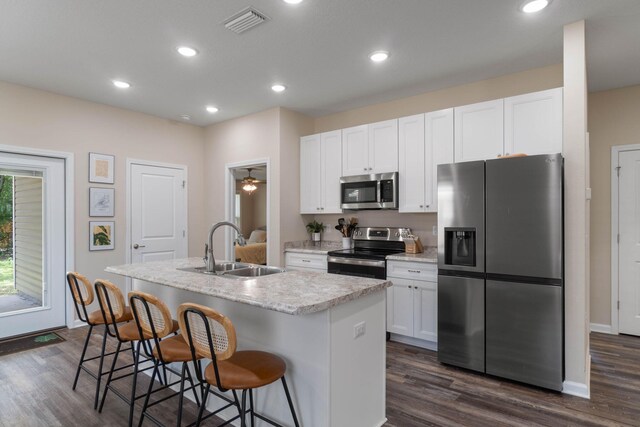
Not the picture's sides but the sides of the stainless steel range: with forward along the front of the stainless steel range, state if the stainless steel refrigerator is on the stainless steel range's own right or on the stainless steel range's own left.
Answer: on the stainless steel range's own left

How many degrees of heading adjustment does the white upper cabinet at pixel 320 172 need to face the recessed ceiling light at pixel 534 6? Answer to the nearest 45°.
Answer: approximately 90° to its left

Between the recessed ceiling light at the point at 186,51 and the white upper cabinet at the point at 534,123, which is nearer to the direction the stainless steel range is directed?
the recessed ceiling light

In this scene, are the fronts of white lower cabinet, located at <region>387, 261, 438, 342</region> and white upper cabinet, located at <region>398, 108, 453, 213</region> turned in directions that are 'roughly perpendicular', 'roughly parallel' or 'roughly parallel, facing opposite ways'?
roughly parallel

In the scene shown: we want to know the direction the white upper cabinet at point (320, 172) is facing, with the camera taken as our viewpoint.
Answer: facing the viewer and to the left of the viewer

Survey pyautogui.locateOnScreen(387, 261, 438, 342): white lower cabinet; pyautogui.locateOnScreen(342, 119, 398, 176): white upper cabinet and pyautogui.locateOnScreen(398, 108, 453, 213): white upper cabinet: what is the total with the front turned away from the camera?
0

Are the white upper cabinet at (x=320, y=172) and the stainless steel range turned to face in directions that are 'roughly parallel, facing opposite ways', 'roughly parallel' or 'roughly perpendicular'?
roughly parallel

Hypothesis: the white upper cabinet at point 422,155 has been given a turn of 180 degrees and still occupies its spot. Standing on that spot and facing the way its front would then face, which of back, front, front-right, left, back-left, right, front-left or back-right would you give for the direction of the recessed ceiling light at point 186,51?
back

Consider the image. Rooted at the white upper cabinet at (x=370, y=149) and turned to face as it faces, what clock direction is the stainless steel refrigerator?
The stainless steel refrigerator is roughly at 9 o'clock from the white upper cabinet.

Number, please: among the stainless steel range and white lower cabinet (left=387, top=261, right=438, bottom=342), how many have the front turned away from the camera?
0

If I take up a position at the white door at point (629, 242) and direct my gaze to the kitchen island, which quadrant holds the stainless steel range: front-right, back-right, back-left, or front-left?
front-right

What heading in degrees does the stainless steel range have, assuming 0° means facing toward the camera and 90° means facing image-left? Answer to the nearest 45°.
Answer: approximately 45°

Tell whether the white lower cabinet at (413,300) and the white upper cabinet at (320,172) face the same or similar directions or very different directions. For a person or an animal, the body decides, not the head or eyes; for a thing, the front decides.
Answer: same or similar directions

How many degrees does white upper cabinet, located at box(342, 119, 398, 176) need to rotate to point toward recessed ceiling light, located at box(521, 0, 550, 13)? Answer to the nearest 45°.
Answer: approximately 90° to its left

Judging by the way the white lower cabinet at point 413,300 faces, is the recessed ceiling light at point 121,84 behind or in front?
in front

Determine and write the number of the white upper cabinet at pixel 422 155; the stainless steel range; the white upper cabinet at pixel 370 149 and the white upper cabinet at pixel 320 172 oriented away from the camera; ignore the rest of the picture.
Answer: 0

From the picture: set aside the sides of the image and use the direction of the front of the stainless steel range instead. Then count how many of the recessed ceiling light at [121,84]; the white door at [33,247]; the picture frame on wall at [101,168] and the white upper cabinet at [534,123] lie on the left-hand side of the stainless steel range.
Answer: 1
